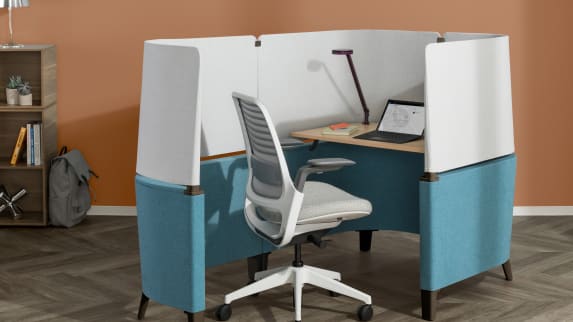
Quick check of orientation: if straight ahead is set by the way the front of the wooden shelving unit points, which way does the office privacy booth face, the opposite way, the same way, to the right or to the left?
the same way

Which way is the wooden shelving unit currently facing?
toward the camera

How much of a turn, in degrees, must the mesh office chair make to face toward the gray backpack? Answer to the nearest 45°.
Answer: approximately 90° to its left

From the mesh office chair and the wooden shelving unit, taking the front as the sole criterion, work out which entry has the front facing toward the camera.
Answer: the wooden shelving unit

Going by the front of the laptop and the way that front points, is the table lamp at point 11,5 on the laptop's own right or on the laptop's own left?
on the laptop's own right

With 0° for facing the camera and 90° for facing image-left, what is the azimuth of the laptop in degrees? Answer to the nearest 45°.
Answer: approximately 45°

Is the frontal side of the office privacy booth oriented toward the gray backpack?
no

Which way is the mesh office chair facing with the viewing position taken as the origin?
facing away from the viewer and to the right of the viewer

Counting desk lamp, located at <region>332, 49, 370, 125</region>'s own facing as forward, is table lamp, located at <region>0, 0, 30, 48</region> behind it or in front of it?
in front

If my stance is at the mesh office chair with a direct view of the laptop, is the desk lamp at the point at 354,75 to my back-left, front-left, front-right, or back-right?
front-left

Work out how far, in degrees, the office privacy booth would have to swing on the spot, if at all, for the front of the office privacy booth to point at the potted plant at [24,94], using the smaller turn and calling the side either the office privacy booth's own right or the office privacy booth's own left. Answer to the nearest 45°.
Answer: approximately 135° to the office privacy booth's own right

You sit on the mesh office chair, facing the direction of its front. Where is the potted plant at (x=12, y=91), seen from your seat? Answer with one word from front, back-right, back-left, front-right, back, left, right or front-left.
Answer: left
